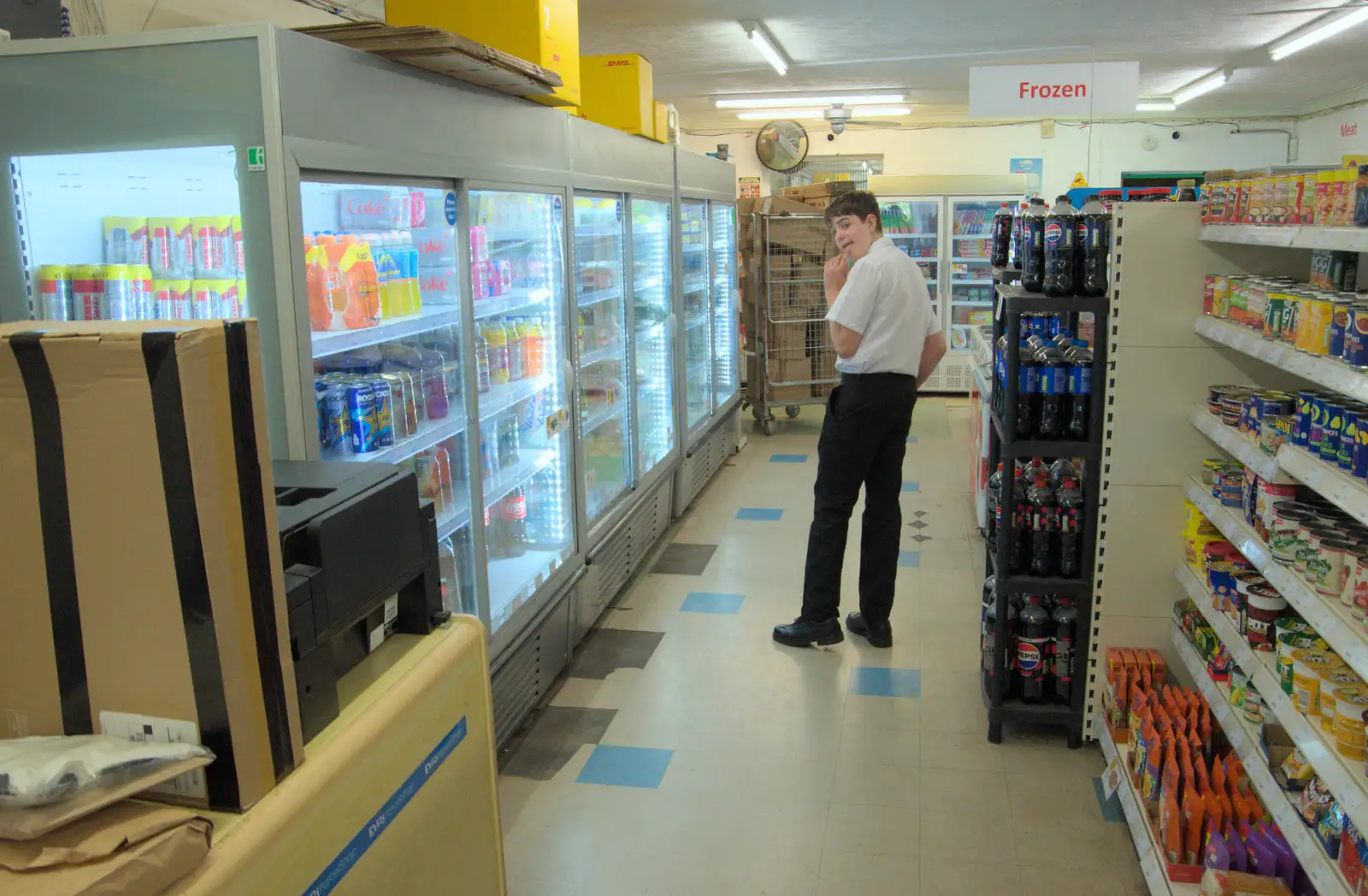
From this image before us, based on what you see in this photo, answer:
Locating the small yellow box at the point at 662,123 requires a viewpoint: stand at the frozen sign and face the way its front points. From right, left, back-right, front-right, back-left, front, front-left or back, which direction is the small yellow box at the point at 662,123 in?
front-right

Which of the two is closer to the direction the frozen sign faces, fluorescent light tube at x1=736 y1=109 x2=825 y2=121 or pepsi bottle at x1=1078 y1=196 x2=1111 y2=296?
the pepsi bottle

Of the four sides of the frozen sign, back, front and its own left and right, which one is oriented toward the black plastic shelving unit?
front

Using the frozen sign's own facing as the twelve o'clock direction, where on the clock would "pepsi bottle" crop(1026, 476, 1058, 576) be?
The pepsi bottle is roughly at 12 o'clock from the frozen sign.

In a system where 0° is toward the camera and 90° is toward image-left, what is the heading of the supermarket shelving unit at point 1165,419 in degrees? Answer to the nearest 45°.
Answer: approximately 45°

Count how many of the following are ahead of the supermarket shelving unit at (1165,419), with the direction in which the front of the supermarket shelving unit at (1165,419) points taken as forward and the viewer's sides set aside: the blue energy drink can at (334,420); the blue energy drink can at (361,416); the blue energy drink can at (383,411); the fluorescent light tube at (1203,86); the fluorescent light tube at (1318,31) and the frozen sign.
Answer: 3

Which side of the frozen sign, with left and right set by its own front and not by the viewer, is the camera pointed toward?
front

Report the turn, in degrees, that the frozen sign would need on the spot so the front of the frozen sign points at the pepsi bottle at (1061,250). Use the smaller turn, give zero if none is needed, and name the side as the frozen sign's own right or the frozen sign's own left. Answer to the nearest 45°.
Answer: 0° — it already faces it

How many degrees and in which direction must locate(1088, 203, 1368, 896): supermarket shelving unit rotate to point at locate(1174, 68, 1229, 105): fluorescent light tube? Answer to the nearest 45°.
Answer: approximately 135° to its right

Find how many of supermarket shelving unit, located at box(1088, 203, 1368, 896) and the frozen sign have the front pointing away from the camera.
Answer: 0

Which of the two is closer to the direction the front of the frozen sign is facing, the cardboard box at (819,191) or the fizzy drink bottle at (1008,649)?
the fizzy drink bottle
